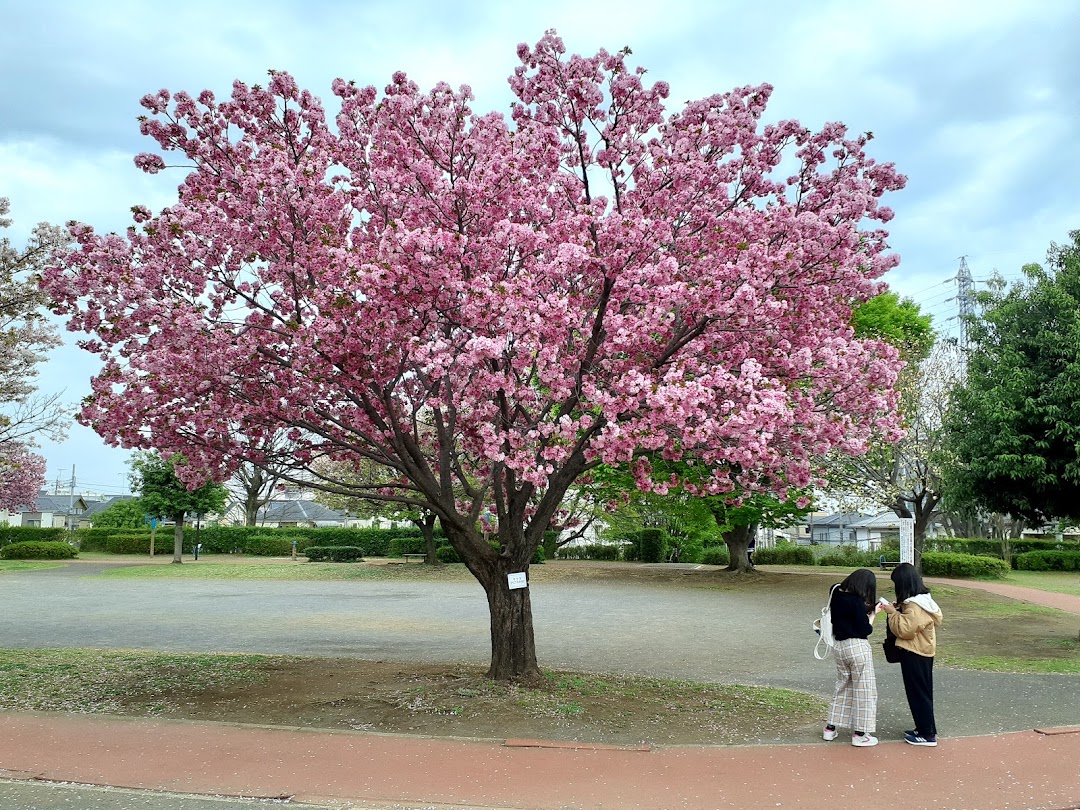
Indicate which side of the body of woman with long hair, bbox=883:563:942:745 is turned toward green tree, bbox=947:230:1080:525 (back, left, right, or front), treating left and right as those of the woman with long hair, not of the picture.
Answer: right

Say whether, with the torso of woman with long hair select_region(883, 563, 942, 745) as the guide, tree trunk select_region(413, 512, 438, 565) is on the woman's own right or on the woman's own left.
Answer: on the woman's own right

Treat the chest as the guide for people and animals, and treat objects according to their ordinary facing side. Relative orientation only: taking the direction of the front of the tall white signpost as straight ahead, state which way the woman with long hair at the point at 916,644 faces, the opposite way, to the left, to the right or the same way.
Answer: to the right

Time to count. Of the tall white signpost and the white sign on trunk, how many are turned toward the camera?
2

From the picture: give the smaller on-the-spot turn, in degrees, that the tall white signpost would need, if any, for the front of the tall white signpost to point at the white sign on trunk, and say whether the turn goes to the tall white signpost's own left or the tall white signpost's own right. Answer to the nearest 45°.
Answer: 0° — it already faces it

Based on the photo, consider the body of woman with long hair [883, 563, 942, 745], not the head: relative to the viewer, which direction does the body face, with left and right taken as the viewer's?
facing to the left of the viewer

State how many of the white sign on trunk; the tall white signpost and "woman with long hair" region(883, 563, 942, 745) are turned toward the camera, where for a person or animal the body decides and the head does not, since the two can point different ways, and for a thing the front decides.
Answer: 2

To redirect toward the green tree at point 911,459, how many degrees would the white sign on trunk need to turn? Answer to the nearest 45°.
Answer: approximately 135° to its left

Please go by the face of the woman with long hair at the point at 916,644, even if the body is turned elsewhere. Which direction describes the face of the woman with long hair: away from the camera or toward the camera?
away from the camera

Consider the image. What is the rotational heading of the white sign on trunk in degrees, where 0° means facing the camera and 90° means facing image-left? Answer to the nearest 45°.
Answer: approximately 0°

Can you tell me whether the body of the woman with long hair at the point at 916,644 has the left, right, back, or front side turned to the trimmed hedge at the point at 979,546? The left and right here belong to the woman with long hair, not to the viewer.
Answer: right
